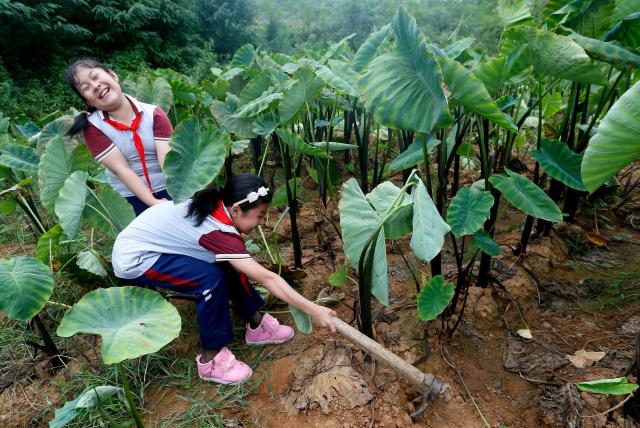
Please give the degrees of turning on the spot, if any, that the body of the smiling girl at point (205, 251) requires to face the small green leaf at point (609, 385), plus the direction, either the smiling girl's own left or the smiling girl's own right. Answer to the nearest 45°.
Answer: approximately 45° to the smiling girl's own right

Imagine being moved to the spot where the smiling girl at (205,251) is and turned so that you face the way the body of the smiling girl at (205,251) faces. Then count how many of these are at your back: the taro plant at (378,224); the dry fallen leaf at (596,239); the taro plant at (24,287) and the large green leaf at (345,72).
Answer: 1

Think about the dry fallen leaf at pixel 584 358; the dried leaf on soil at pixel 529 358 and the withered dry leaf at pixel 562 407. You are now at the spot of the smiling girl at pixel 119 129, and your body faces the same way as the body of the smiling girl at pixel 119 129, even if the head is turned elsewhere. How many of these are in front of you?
3

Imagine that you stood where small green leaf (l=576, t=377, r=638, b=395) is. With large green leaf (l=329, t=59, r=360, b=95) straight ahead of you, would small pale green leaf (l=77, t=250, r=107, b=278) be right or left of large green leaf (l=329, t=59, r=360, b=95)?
left

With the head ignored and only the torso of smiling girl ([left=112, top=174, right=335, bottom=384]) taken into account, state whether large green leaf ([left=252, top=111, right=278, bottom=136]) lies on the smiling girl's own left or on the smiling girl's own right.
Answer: on the smiling girl's own left

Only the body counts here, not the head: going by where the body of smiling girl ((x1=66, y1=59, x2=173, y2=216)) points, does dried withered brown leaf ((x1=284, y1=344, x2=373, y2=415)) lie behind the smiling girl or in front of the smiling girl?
in front

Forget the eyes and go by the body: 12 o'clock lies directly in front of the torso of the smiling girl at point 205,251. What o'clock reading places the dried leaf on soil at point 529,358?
The dried leaf on soil is roughly at 1 o'clock from the smiling girl.

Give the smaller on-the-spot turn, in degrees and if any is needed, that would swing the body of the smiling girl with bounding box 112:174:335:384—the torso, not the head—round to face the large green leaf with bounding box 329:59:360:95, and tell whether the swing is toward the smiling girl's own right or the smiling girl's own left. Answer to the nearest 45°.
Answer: approximately 45° to the smiling girl's own left

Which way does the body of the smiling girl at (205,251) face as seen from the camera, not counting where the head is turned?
to the viewer's right

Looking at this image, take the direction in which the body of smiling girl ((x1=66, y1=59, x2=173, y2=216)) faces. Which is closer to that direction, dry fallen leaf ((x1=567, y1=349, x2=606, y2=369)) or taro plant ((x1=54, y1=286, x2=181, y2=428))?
the taro plant

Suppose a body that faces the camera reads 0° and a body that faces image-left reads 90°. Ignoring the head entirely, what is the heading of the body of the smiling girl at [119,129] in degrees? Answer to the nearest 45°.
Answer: approximately 315°

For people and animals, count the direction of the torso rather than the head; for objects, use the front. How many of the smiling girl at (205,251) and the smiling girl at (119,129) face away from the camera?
0

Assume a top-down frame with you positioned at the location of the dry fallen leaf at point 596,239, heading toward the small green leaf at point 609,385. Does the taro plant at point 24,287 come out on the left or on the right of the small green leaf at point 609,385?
right
